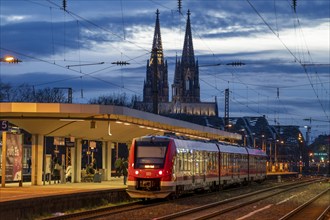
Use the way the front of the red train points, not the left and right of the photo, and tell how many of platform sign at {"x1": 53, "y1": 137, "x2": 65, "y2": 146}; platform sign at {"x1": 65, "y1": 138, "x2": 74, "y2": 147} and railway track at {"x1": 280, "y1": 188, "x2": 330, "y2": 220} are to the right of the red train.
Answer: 2

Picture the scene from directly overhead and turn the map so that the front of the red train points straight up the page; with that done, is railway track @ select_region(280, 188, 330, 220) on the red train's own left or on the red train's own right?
on the red train's own left

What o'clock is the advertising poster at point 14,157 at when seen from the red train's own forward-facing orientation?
The advertising poster is roughly at 2 o'clock from the red train.

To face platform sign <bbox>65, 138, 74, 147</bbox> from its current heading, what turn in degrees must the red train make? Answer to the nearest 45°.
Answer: approximately 90° to its right

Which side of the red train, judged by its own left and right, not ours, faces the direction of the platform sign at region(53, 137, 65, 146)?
right

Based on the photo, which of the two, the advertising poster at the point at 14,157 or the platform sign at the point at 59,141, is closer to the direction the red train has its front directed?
the advertising poster

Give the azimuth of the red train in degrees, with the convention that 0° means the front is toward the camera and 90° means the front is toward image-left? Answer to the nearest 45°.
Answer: approximately 45°
